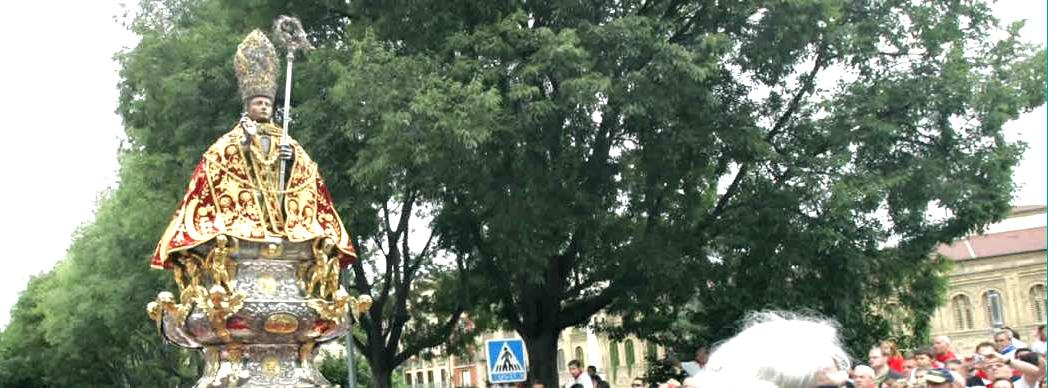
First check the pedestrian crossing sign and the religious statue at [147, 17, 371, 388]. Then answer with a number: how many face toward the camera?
2

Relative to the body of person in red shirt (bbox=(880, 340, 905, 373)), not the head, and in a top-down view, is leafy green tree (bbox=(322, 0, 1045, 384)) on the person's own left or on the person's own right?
on the person's own right

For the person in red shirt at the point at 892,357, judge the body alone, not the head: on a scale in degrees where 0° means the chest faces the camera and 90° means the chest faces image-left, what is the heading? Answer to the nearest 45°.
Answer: approximately 45°

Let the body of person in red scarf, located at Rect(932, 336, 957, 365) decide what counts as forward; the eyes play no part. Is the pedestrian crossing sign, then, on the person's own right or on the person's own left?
on the person's own right

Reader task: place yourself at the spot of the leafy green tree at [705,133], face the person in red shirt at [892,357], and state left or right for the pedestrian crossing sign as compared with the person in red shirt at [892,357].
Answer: right

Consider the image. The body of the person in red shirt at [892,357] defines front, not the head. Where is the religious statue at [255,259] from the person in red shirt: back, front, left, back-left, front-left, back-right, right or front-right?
front-right

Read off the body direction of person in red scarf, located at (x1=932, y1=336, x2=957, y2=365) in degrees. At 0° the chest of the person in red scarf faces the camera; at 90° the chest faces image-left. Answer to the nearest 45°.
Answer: approximately 45°

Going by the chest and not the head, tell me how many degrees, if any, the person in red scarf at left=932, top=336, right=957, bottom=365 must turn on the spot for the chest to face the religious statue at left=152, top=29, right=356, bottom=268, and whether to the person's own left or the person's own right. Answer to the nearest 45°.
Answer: approximately 45° to the person's own right

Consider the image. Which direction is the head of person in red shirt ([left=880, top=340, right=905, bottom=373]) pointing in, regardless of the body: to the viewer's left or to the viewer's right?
to the viewer's left
